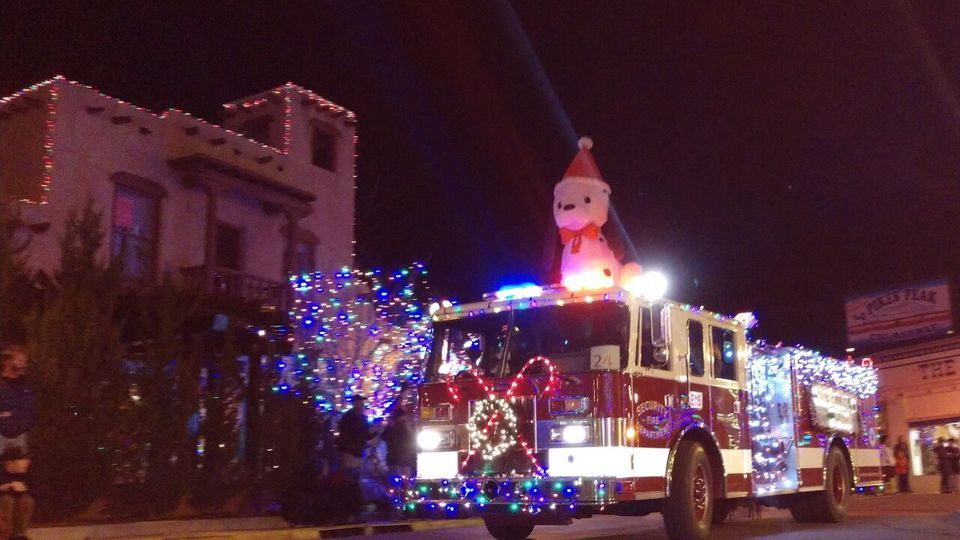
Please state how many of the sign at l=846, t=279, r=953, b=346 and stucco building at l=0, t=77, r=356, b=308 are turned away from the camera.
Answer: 0

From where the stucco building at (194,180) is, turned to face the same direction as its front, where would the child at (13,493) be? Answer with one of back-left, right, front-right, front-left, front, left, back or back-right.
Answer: front-right

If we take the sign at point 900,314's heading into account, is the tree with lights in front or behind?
in front

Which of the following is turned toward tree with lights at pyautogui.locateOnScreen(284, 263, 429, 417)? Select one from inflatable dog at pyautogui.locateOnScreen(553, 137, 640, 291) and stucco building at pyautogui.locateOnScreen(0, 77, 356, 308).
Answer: the stucco building

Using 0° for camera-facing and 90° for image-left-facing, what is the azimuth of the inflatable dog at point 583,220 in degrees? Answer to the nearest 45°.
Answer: approximately 45°

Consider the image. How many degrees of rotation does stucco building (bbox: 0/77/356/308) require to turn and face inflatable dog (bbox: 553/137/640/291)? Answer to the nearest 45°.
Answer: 0° — it already faces it

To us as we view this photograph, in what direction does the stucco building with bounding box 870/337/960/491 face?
facing the viewer and to the left of the viewer

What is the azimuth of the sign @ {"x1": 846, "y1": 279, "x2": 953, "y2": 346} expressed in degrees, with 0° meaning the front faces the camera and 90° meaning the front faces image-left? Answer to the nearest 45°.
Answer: approximately 45°

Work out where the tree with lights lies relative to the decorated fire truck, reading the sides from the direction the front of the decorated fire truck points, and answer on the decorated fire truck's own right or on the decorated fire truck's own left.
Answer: on the decorated fire truck's own right

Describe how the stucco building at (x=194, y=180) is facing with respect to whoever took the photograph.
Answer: facing the viewer and to the right of the viewer

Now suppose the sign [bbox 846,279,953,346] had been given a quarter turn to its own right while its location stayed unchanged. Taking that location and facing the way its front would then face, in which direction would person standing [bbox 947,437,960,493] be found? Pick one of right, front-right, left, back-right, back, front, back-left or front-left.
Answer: back-left
